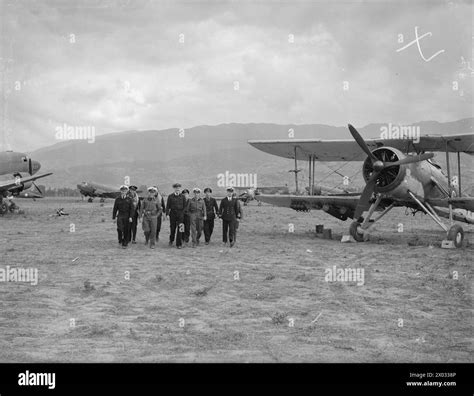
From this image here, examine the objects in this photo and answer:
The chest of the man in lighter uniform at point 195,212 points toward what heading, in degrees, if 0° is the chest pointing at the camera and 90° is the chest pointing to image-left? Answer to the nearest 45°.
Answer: approximately 0°

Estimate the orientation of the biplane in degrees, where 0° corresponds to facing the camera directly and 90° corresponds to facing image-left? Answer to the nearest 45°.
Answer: approximately 45°

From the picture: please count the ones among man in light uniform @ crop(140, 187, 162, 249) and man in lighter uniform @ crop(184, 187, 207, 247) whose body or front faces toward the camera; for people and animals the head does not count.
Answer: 2

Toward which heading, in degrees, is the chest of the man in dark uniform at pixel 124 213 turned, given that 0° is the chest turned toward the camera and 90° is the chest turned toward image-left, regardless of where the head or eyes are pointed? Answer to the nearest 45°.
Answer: approximately 0°

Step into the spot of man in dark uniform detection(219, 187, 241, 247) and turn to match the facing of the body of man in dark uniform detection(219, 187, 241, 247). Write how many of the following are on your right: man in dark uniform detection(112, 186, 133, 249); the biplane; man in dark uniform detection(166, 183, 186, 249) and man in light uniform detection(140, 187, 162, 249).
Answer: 3

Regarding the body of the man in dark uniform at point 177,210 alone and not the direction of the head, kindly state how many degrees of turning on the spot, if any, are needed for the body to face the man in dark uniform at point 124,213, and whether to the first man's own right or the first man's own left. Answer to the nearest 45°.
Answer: approximately 90° to the first man's own right
